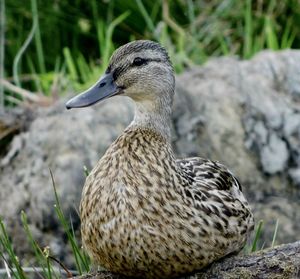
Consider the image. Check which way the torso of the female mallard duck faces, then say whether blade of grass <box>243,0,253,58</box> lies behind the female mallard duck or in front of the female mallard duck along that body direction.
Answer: behind

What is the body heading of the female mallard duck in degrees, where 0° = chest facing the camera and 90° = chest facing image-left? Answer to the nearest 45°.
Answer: approximately 45°

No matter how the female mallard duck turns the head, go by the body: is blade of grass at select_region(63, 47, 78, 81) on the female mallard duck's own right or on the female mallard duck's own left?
on the female mallard duck's own right

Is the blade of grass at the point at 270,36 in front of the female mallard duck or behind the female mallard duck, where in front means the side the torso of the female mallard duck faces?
behind

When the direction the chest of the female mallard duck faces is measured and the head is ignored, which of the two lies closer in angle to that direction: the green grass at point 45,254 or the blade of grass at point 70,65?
the green grass

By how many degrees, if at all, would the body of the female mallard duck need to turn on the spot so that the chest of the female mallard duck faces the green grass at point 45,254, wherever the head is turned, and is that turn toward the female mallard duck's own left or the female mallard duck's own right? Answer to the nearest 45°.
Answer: approximately 45° to the female mallard duck's own right
